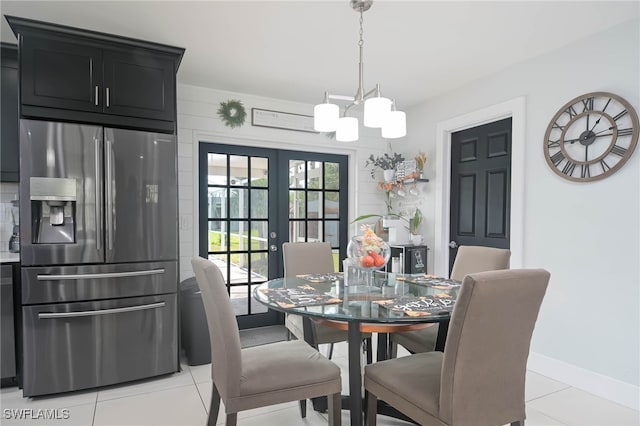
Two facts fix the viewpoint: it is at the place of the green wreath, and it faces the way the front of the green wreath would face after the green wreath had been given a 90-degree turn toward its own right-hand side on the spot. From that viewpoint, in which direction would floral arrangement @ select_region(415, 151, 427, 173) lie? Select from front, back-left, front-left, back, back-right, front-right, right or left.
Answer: back

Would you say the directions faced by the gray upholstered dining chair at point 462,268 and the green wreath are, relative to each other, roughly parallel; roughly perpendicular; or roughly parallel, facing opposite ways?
roughly perpendicular

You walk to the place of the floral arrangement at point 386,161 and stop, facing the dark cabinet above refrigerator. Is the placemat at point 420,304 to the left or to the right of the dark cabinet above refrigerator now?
left

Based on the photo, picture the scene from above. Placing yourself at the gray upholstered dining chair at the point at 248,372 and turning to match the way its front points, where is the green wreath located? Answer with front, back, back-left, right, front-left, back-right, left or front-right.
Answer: front-left

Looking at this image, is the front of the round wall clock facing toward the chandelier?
yes

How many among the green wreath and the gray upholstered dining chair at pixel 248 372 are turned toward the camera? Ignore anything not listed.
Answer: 1

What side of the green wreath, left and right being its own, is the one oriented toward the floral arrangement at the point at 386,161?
left

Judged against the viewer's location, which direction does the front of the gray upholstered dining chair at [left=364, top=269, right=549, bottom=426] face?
facing away from the viewer and to the left of the viewer

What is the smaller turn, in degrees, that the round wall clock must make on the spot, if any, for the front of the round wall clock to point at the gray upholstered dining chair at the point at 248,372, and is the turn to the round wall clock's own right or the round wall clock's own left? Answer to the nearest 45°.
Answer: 0° — it already faces it

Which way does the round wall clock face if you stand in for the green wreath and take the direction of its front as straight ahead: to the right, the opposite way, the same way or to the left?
to the right

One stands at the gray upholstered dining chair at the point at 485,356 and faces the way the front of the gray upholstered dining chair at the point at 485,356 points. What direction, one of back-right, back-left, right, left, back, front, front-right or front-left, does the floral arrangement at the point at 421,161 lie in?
front-right
